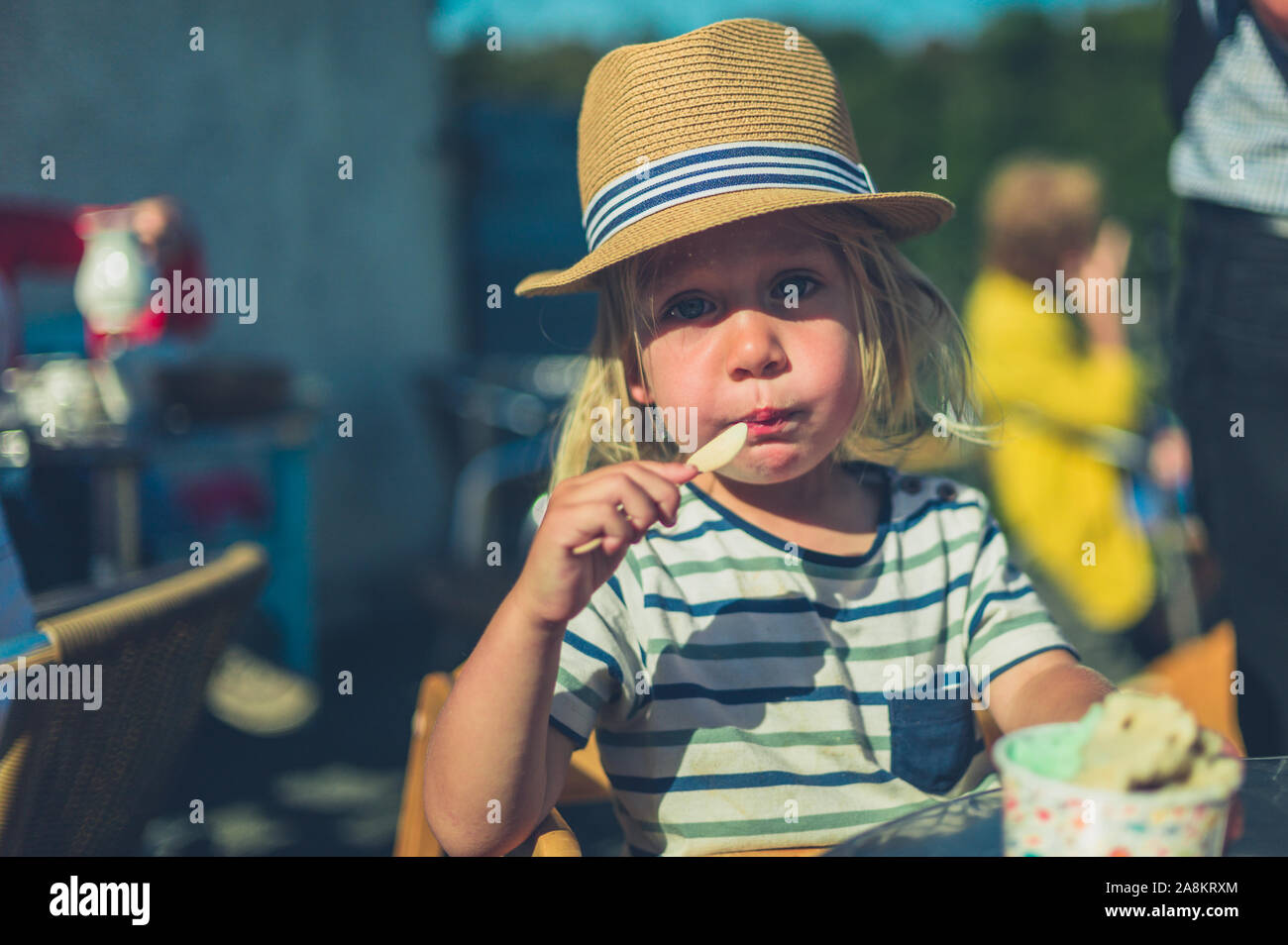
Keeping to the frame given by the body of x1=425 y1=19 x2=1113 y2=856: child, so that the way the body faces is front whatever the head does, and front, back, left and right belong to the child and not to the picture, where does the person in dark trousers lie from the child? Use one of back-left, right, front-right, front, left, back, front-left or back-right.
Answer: back-left

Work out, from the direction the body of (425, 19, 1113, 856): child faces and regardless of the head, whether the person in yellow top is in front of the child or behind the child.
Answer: behind

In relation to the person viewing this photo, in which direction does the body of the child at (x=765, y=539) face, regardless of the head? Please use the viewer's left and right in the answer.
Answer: facing the viewer

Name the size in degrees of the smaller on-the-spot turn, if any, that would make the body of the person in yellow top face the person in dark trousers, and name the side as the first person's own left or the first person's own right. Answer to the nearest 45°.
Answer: approximately 90° to the first person's own right
